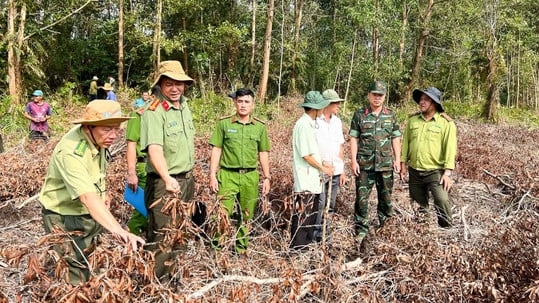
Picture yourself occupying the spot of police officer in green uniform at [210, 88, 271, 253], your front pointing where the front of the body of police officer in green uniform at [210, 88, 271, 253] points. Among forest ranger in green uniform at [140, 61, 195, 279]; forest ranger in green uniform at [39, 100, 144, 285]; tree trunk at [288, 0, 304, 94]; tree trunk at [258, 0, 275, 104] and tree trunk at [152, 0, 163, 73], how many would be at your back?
3

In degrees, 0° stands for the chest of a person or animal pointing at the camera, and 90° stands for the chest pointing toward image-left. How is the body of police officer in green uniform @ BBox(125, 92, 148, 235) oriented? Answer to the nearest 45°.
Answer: approximately 315°

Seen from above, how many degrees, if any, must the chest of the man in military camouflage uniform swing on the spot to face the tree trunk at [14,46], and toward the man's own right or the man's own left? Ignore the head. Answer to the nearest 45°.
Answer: approximately 135° to the man's own right

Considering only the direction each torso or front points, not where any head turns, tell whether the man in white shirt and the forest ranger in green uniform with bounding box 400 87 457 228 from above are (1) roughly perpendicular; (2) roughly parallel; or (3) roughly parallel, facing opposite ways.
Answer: roughly perpendicular

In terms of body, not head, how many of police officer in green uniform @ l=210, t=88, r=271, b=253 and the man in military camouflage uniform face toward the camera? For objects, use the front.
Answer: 2

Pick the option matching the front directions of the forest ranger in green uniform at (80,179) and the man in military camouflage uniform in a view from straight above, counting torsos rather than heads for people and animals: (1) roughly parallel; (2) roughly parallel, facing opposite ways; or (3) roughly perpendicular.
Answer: roughly perpendicular
